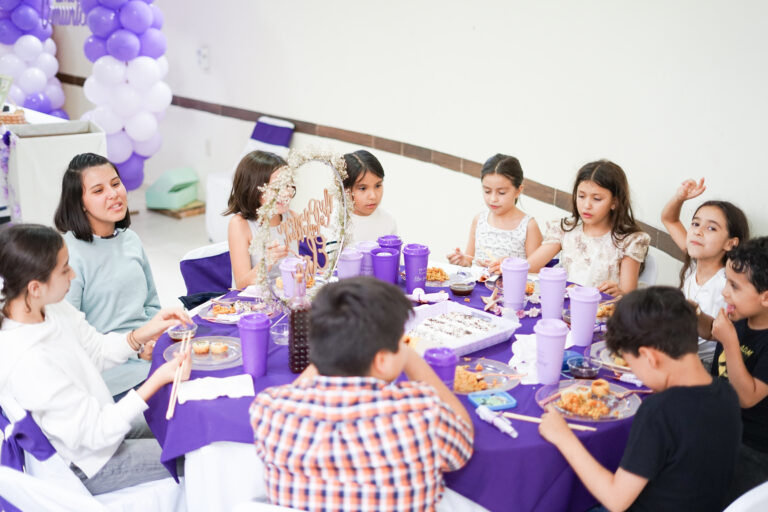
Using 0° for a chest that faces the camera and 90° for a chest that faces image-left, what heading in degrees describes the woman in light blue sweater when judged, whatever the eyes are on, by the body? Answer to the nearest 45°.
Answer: approximately 315°

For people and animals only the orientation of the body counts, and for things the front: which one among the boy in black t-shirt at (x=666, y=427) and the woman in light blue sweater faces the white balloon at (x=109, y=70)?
the boy in black t-shirt

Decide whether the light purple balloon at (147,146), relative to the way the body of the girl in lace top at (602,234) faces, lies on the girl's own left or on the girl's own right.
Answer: on the girl's own right

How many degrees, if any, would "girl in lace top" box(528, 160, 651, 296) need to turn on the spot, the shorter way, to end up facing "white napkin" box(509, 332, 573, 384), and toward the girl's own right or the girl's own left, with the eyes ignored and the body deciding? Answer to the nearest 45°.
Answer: approximately 45° to the girl's own left

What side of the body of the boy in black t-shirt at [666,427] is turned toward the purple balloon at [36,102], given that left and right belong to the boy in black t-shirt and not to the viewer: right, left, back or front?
front

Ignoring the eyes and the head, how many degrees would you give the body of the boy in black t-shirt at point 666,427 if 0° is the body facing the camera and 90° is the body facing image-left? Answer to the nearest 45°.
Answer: approximately 135°

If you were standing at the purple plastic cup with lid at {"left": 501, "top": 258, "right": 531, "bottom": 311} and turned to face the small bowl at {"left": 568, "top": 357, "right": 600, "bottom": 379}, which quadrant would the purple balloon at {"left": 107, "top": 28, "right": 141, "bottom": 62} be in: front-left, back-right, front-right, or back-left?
back-right

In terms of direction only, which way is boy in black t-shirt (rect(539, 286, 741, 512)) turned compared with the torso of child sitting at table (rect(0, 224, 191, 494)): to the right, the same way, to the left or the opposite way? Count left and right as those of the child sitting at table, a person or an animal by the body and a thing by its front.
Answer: to the left

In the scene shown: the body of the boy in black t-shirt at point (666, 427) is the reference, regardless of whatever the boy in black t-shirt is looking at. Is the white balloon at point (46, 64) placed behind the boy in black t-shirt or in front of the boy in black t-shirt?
in front

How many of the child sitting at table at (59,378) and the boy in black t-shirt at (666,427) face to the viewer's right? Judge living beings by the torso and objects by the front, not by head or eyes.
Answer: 1

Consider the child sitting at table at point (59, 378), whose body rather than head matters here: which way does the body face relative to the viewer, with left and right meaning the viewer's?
facing to the right of the viewer

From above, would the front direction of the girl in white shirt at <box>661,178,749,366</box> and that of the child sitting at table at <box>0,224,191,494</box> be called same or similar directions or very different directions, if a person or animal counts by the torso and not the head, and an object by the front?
very different directions

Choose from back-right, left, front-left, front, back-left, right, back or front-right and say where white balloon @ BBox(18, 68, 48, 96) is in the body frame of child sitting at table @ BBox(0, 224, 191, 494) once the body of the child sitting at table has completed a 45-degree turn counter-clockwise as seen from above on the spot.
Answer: front-left

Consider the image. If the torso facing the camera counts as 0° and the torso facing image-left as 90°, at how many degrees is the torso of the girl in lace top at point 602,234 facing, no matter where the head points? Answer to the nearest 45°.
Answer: approximately 45°

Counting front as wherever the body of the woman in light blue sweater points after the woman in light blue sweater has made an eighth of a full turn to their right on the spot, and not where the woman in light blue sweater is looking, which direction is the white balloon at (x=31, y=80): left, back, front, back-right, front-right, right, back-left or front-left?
back

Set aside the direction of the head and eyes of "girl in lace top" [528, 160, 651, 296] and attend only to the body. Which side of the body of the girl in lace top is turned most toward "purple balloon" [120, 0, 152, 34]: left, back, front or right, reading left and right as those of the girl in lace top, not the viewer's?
right

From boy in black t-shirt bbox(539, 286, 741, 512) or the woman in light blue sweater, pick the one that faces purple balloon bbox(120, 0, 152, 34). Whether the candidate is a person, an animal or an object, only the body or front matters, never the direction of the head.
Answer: the boy in black t-shirt
